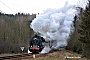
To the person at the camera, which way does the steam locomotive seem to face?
facing the viewer and to the left of the viewer
